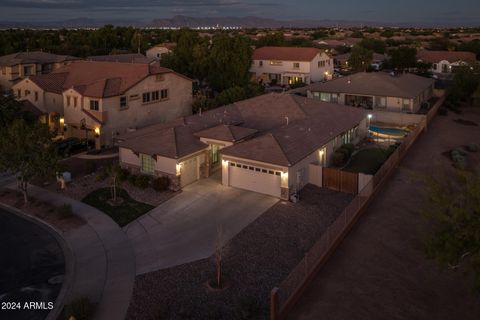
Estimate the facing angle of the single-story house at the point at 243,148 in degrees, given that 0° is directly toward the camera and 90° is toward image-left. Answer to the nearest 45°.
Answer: approximately 45°

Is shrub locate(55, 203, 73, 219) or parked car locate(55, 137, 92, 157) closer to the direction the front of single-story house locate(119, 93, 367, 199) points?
the shrub

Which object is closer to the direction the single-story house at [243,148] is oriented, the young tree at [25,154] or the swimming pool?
the young tree

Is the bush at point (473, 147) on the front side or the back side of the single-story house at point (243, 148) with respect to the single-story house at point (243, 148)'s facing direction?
on the back side

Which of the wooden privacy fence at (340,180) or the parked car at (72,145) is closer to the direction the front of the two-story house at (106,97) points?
the parked car

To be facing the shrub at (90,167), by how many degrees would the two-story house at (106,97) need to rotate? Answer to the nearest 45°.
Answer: approximately 45° to its left

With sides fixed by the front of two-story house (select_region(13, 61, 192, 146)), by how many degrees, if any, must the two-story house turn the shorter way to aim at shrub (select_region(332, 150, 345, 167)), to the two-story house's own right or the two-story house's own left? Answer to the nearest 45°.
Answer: approximately 90° to the two-story house's own left

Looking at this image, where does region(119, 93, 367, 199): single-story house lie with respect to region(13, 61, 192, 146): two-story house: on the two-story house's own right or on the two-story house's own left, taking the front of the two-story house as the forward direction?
on the two-story house's own left

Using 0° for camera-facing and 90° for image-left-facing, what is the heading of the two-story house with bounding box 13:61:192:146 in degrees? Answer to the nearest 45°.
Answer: approximately 45°

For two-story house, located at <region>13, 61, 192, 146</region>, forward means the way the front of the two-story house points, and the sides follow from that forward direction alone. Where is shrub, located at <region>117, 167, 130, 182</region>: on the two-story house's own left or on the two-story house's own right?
on the two-story house's own left

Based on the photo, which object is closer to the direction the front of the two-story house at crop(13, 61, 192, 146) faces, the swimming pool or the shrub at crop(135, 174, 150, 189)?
the shrub
